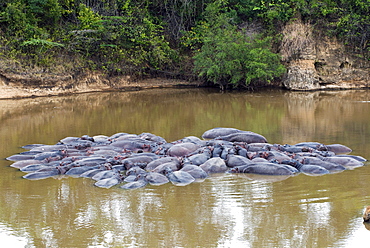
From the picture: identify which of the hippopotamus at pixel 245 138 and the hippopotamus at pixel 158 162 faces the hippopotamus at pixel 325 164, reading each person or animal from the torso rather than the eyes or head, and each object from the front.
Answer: the hippopotamus at pixel 158 162

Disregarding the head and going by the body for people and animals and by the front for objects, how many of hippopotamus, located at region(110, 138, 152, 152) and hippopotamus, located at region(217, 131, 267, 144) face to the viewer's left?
1

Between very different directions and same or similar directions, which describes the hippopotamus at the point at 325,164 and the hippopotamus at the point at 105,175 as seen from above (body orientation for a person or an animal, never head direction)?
very different directions

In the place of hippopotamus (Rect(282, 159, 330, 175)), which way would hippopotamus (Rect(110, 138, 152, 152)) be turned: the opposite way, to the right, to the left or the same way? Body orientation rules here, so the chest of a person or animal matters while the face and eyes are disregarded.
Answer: the opposite way

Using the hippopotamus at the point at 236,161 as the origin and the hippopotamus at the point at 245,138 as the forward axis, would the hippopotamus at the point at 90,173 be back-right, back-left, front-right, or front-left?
back-left
